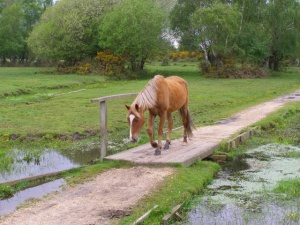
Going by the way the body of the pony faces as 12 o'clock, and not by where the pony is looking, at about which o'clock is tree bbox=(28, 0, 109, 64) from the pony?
The tree is roughly at 4 o'clock from the pony.

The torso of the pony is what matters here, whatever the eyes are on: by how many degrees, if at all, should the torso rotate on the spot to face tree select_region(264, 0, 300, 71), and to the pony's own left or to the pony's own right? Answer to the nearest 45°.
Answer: approximately 135° to the pony's own right

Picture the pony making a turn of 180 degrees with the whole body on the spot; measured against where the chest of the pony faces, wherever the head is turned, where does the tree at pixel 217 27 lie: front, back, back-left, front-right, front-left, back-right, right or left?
front-left

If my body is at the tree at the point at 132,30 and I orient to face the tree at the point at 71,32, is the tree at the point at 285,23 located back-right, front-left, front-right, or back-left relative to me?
back-right

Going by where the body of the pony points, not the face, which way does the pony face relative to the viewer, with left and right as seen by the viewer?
facing the viewer and to the left of the viewer

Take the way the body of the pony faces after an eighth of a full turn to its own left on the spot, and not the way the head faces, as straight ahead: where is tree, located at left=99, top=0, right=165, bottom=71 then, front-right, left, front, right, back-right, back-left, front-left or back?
back
